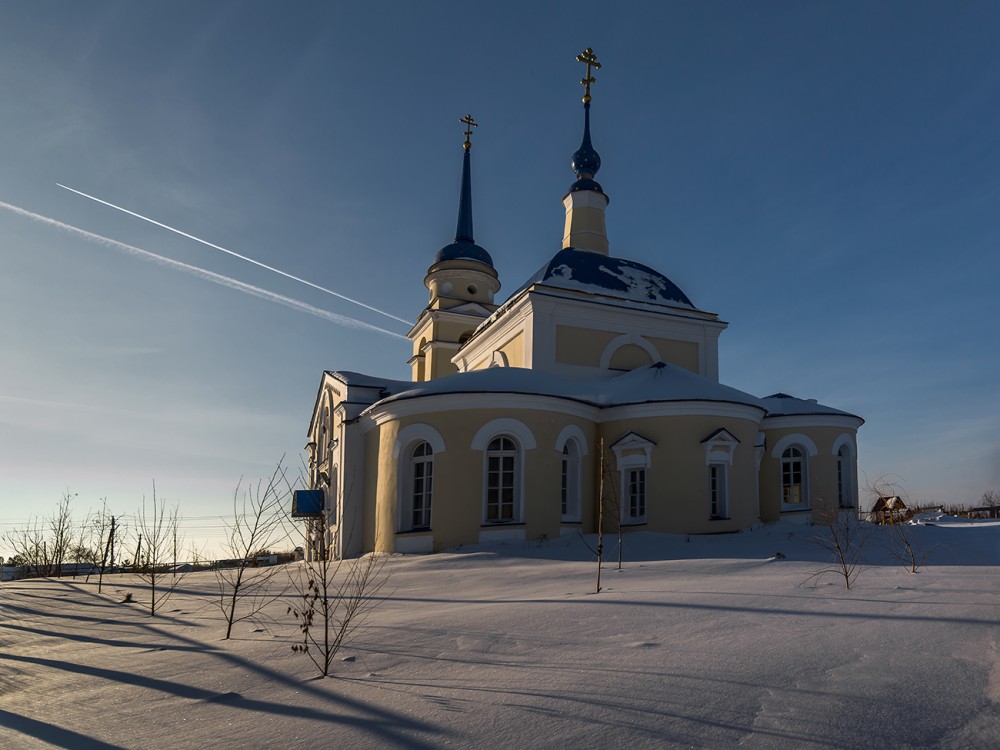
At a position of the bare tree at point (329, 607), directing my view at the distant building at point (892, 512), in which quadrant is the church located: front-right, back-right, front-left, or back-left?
front-left

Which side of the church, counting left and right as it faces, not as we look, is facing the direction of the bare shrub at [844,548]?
back

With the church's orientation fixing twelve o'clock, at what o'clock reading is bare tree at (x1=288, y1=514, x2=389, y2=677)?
The bare tree is roughly at 8 o'clock from the church.

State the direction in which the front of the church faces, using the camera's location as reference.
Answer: facing away from the viewer and to the left of the viewer
